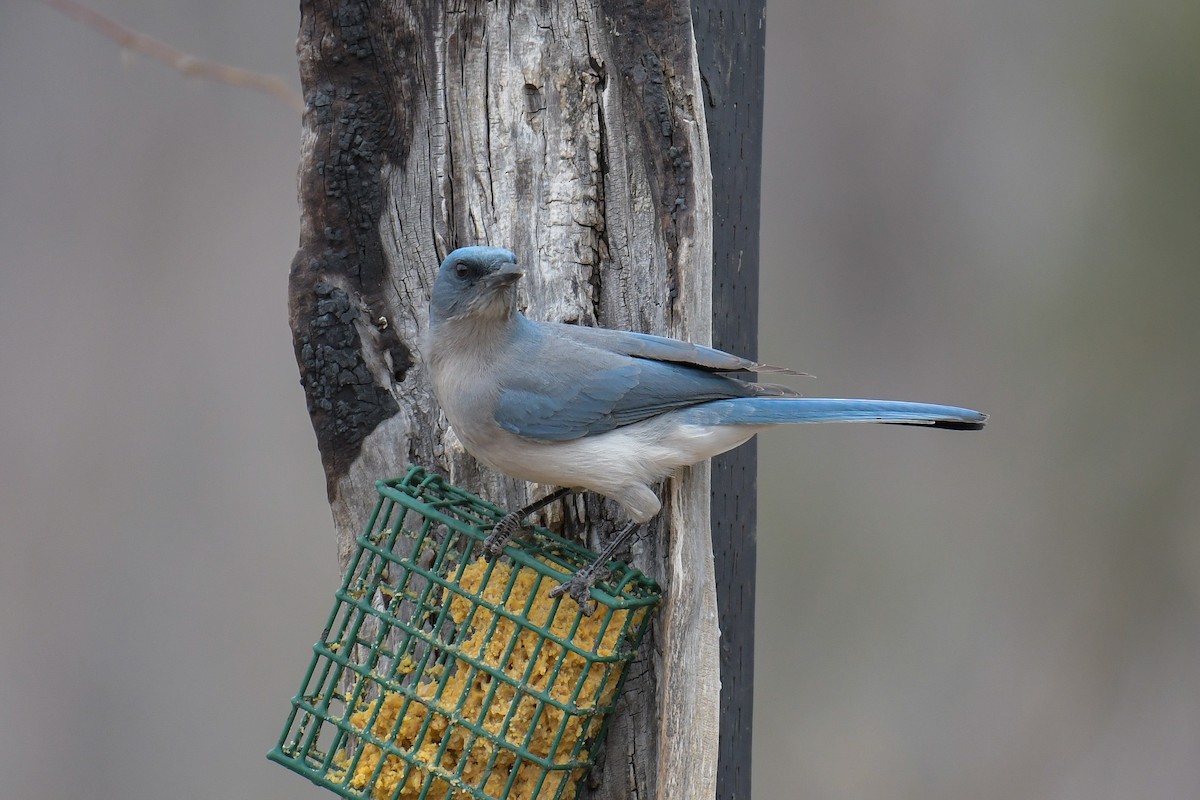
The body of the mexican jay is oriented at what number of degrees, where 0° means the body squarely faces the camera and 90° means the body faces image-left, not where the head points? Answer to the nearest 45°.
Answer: approximately 90°

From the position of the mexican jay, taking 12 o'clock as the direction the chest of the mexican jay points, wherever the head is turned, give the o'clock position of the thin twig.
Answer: The thin twig is roughly at 1 o'clock from the mexican jay.

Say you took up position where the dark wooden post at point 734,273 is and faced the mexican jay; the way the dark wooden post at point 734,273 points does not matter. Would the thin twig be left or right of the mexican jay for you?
right

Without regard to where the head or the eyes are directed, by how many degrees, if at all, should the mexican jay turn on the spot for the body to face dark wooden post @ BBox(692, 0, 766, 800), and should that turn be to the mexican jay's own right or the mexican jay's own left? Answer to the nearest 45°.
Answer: approximately 135° to the mexican jay's own right
